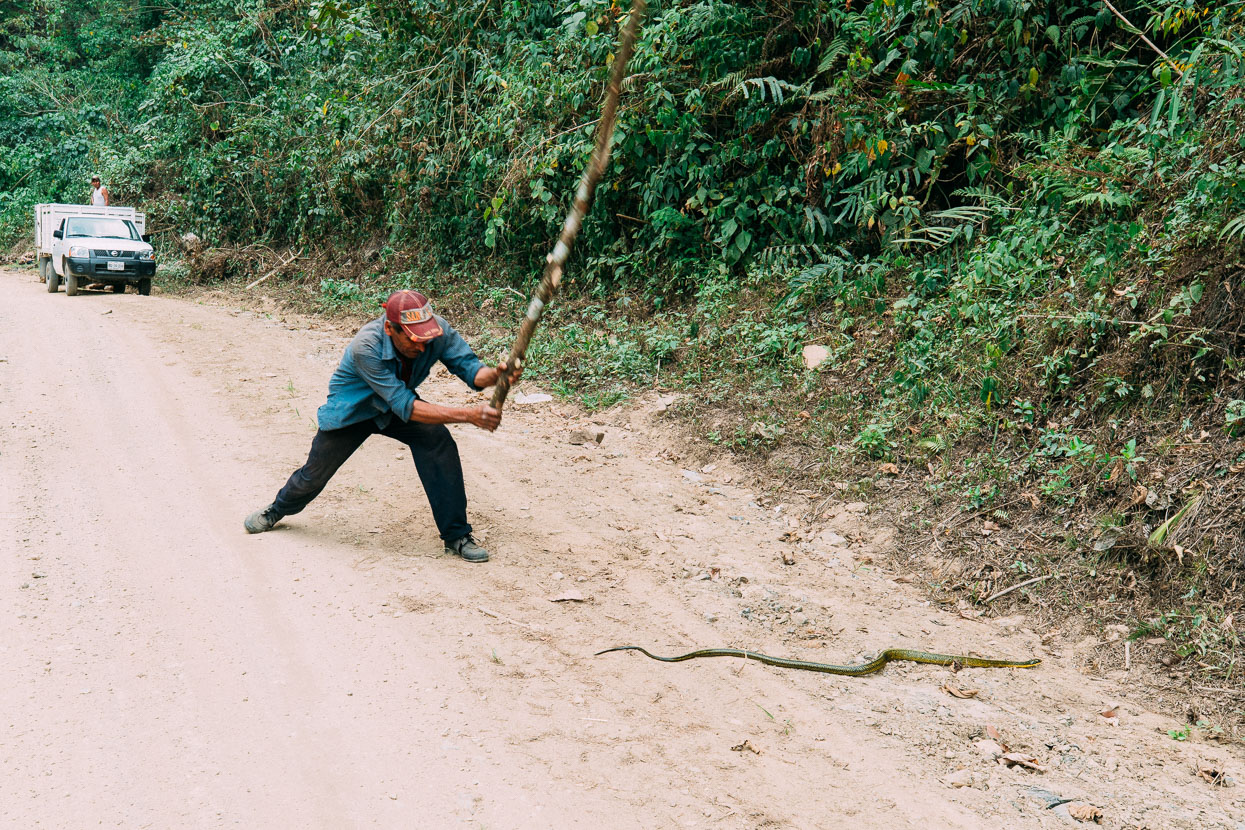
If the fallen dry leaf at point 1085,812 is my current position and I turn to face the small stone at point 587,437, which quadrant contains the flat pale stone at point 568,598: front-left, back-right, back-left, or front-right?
front-left

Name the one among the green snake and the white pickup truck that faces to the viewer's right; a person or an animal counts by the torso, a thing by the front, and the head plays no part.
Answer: the green snake

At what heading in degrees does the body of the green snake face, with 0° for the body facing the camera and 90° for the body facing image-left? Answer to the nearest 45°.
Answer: approximately 270°

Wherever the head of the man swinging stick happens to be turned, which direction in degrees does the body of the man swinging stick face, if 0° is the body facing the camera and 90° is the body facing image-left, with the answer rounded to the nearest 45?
approximately 315°

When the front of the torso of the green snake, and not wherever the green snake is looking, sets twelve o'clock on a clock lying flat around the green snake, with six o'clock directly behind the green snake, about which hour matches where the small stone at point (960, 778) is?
The small stone is roughly at 2 o'clock from the green snake.

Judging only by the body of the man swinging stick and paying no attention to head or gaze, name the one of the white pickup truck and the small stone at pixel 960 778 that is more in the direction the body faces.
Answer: the small stone

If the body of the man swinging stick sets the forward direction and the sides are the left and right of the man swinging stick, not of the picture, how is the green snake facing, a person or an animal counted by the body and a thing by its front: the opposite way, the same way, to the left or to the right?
the same way

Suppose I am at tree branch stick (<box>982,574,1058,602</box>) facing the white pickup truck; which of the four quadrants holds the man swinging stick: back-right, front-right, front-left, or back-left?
front-left

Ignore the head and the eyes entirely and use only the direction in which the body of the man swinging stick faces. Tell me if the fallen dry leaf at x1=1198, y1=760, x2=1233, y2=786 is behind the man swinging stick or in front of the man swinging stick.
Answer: in front

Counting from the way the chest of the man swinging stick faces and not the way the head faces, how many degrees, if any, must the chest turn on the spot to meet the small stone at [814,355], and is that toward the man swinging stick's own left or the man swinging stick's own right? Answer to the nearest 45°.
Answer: approximately 90° to the man swinging stick's own left

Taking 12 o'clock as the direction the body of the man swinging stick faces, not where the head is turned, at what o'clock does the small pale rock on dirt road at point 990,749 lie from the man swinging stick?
The small pale rock on dirt road is roughly at 12 o'clock from the man swinging stick.

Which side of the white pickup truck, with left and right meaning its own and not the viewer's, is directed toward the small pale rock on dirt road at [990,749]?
front

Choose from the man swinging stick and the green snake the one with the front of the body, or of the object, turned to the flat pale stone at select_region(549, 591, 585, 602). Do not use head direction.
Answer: the man swinging stick

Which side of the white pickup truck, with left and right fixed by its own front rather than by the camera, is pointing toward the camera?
front

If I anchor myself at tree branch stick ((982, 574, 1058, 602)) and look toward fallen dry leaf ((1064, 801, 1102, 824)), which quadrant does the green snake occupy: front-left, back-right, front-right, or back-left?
front-right

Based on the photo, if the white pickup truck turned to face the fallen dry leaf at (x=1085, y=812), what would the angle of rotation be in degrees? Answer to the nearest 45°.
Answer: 0° — it already faces it

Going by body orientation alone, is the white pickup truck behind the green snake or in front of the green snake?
behind

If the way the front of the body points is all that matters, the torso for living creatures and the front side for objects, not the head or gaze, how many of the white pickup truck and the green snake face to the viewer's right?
1
